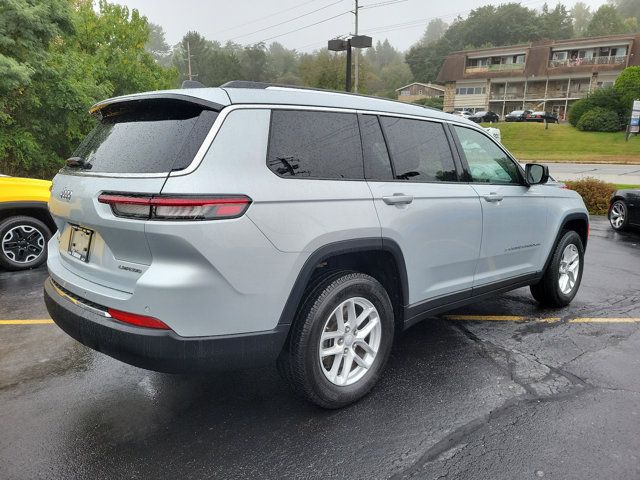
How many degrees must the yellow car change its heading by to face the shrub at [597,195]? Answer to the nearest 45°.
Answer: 0° — it already faces it

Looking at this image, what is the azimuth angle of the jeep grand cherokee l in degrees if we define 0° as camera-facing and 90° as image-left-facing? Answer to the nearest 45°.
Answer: approximately 225°

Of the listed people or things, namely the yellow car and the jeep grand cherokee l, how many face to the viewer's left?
0

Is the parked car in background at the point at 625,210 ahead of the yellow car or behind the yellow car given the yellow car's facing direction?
ahead

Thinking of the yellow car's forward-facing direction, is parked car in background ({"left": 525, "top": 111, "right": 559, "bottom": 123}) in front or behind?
in front

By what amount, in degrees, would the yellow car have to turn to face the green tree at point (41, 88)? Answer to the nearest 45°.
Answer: approximately 90° to its left

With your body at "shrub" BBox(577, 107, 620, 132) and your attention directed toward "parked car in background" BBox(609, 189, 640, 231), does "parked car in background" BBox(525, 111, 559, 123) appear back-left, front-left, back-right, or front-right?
back-right

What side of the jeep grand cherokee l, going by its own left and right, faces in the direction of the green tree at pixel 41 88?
left

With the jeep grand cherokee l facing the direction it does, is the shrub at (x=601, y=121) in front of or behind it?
in front

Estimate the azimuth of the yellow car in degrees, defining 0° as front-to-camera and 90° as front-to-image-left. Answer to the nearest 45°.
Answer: approximately 270°

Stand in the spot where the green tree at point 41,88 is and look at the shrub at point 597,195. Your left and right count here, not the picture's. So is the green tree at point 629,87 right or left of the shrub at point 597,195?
left

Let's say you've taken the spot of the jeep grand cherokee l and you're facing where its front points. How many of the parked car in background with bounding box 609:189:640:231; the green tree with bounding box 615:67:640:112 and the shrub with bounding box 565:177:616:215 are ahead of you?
3
